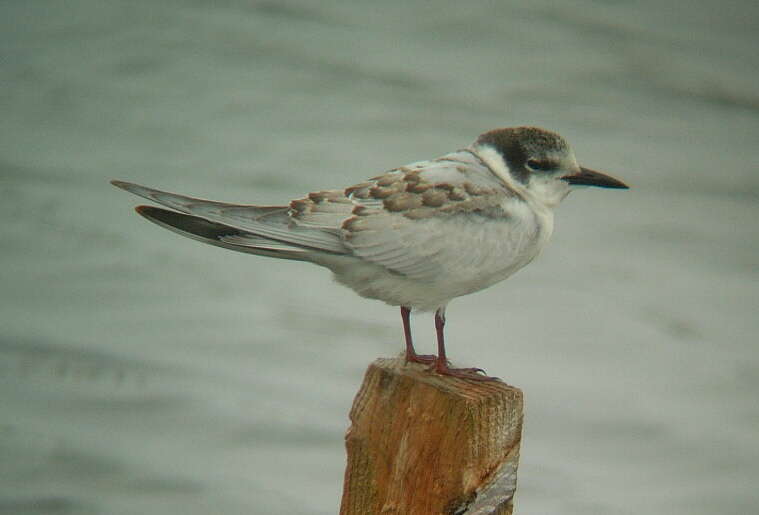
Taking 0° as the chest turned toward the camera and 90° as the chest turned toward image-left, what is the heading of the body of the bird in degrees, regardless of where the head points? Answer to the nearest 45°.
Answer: approximately 270°
